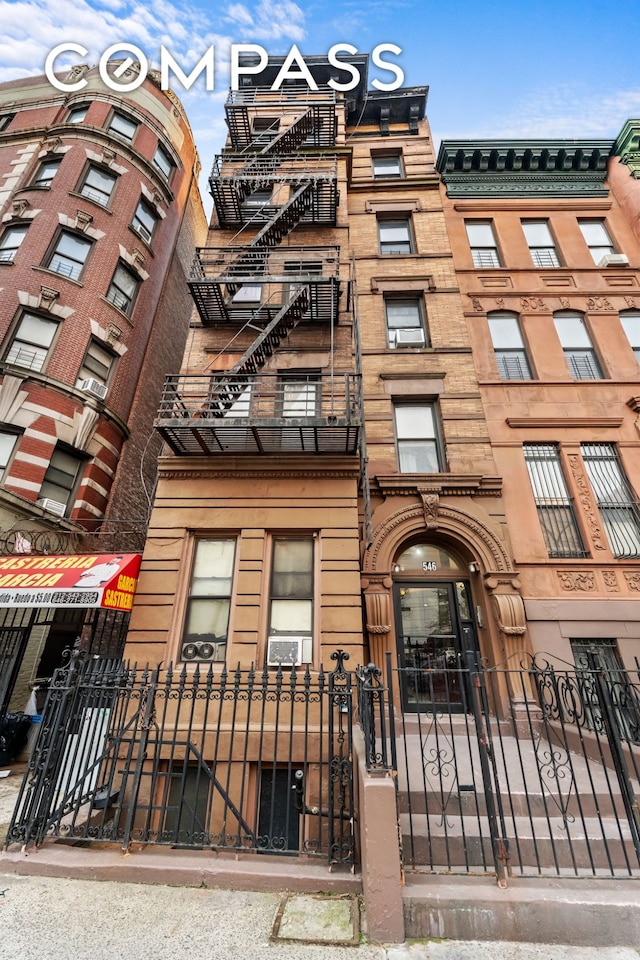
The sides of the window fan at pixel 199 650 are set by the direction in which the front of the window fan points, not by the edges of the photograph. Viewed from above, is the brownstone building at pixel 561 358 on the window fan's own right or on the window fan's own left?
on the window fan's own left

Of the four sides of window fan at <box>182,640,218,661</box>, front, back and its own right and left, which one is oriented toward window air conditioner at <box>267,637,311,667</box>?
left

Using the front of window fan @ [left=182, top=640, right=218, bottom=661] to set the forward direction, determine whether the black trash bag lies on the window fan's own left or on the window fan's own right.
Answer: on the window fan's own right

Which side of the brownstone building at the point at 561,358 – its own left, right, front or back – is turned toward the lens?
front

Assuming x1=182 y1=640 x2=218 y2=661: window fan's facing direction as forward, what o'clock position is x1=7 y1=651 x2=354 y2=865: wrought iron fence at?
The wrought iron fence is roughly at 12 o'clock from the window fan.

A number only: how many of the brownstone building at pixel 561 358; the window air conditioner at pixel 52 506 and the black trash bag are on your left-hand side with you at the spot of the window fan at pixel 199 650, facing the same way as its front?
1

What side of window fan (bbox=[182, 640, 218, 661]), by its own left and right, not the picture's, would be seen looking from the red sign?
right

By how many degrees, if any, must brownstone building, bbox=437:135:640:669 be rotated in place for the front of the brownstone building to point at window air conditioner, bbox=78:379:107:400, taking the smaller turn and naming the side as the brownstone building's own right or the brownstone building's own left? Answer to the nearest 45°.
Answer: approximately 45° to the brownstone building's own right

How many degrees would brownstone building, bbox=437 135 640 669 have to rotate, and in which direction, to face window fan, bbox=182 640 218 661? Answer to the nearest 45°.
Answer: approximately 45° to its right

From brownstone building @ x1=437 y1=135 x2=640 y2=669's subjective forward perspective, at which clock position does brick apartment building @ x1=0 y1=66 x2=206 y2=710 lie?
The brick apartment building is roughly at 2 o'clock from the brownstone building.

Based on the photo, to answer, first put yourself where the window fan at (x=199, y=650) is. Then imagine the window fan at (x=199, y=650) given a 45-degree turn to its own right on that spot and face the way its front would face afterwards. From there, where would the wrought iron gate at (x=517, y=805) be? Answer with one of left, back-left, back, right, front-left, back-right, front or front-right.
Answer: left

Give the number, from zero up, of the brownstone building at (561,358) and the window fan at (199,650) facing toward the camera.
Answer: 2
